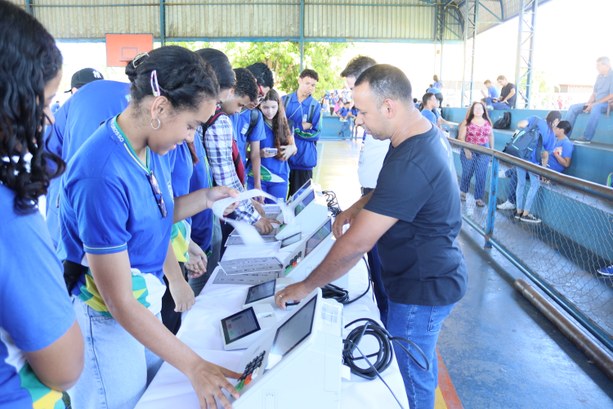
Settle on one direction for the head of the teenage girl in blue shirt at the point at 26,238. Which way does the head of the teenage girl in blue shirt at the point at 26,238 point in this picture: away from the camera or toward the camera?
away from the camera

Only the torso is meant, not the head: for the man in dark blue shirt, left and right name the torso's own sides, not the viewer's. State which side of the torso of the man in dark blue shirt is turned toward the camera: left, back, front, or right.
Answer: left

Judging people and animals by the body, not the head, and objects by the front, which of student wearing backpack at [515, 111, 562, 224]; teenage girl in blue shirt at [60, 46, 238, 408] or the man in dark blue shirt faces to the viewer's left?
the man in dark blue shirt

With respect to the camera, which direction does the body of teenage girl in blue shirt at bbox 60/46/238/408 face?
to the viewer's right

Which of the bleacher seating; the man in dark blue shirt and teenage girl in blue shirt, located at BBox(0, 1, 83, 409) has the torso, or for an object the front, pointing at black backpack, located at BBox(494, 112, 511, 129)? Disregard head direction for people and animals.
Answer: the teenage girl in blue shirt

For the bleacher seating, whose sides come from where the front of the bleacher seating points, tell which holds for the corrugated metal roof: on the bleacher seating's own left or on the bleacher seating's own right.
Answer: on the bleacher seating's own right

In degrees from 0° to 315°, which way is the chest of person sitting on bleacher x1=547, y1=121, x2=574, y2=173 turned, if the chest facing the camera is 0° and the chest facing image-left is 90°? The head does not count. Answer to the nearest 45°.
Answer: approximately 90°
